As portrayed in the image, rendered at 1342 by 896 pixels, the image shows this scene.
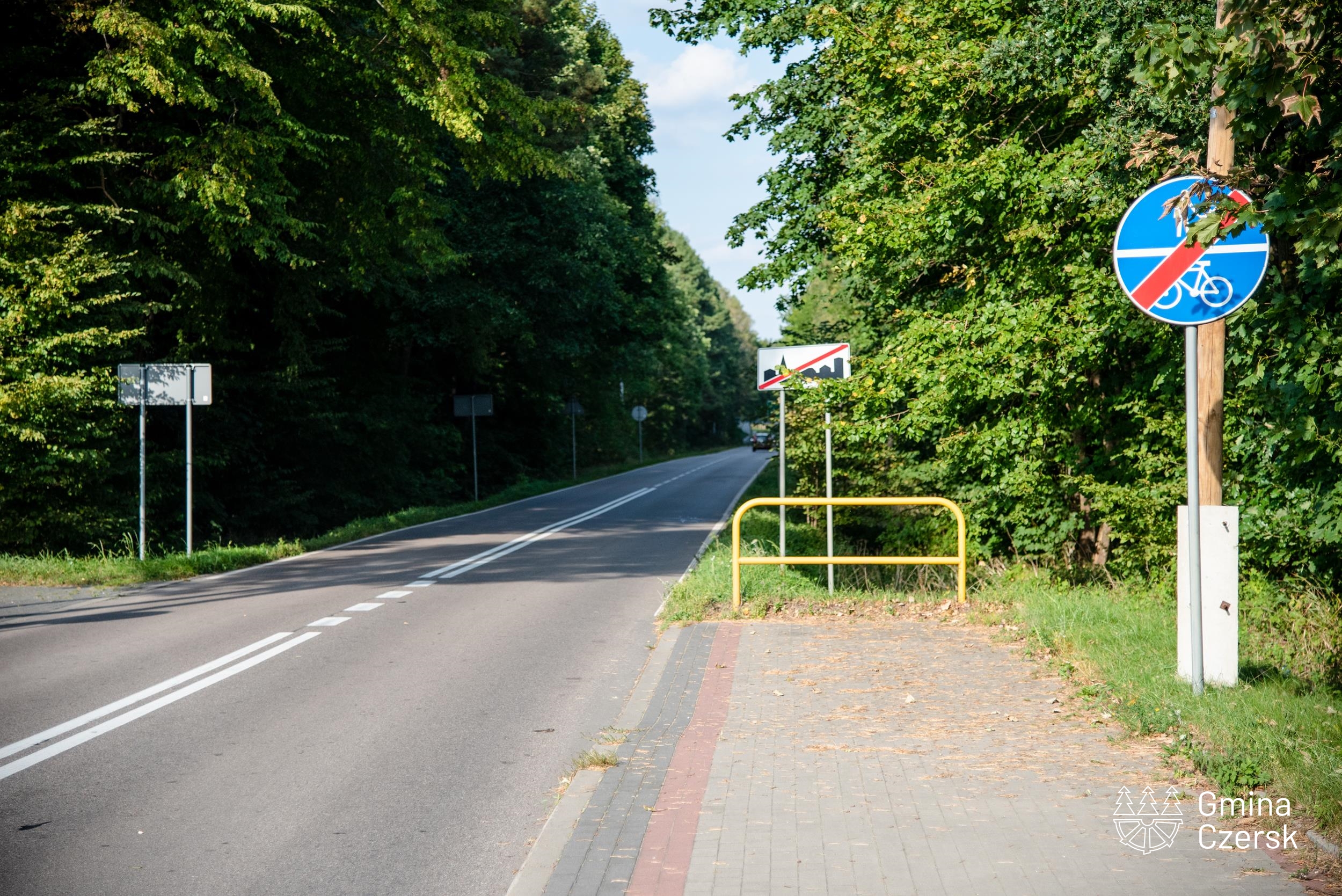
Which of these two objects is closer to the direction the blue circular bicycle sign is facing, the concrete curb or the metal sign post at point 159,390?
the concrete curb

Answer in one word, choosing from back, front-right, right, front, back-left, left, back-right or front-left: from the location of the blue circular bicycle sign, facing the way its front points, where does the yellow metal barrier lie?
back-right

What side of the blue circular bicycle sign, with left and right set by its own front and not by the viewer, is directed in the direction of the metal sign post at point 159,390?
right

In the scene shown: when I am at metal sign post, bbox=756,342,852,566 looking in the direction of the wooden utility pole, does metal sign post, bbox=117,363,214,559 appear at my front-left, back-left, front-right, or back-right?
back-right

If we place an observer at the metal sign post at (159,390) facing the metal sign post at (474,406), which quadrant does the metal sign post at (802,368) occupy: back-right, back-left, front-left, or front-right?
back-right

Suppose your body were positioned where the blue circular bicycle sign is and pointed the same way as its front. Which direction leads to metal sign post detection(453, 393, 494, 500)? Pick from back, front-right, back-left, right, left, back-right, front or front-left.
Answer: back-right

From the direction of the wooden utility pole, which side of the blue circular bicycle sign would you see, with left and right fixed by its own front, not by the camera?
back

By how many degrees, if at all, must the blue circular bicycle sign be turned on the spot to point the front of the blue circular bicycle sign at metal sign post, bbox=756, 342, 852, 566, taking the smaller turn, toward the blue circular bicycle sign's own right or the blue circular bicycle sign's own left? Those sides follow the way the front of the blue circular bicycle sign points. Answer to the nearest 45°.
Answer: approximately 135° to the blue circular bicycle sign's own right

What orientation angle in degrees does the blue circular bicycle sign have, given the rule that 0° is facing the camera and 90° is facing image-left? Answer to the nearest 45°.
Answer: approximately 0°
